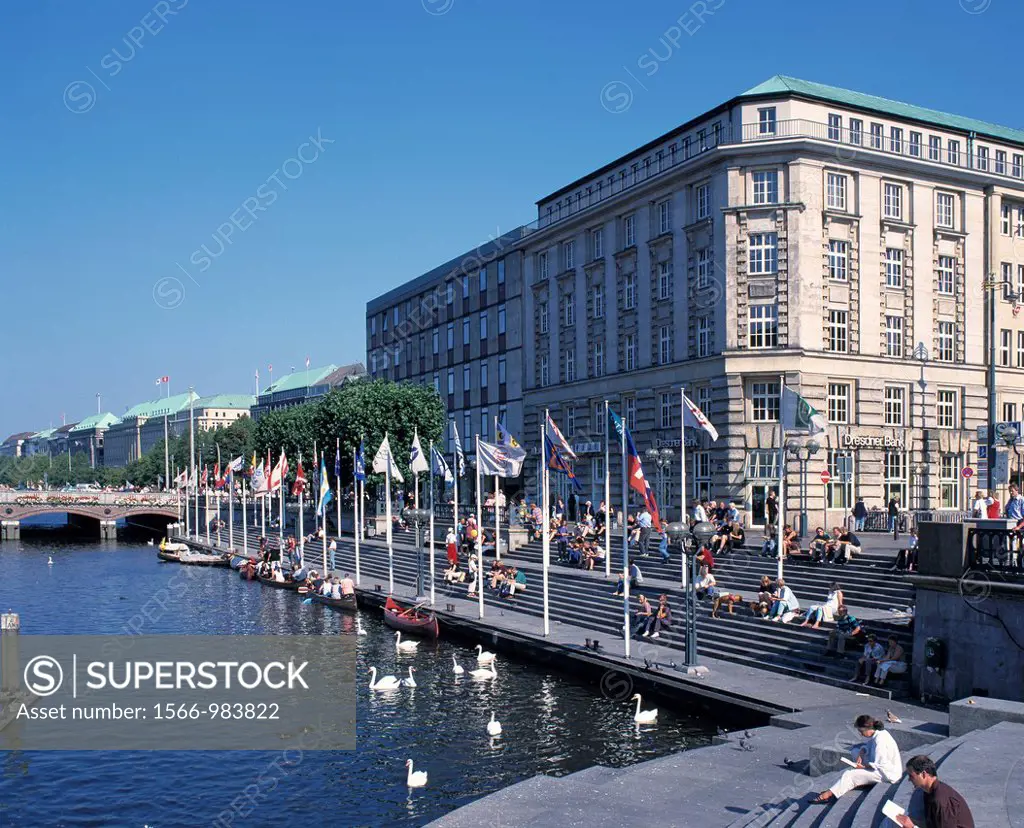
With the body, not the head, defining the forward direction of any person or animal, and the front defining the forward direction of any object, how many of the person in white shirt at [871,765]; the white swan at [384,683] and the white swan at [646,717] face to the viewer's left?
3

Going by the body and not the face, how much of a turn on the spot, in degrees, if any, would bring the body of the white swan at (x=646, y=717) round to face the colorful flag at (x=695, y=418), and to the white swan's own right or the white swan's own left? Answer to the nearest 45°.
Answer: approximately 90° to the white swan's own right

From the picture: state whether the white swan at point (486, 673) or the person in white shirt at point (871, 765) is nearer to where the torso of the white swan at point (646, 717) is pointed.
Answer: the white swan

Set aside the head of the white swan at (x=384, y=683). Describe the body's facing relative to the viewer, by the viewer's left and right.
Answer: facing to the left of the viewer

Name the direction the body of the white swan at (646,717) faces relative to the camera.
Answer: to the viewer's left

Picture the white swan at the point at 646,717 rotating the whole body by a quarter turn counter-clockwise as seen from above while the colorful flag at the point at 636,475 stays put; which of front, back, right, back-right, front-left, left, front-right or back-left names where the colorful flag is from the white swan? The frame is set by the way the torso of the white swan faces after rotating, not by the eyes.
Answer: back
